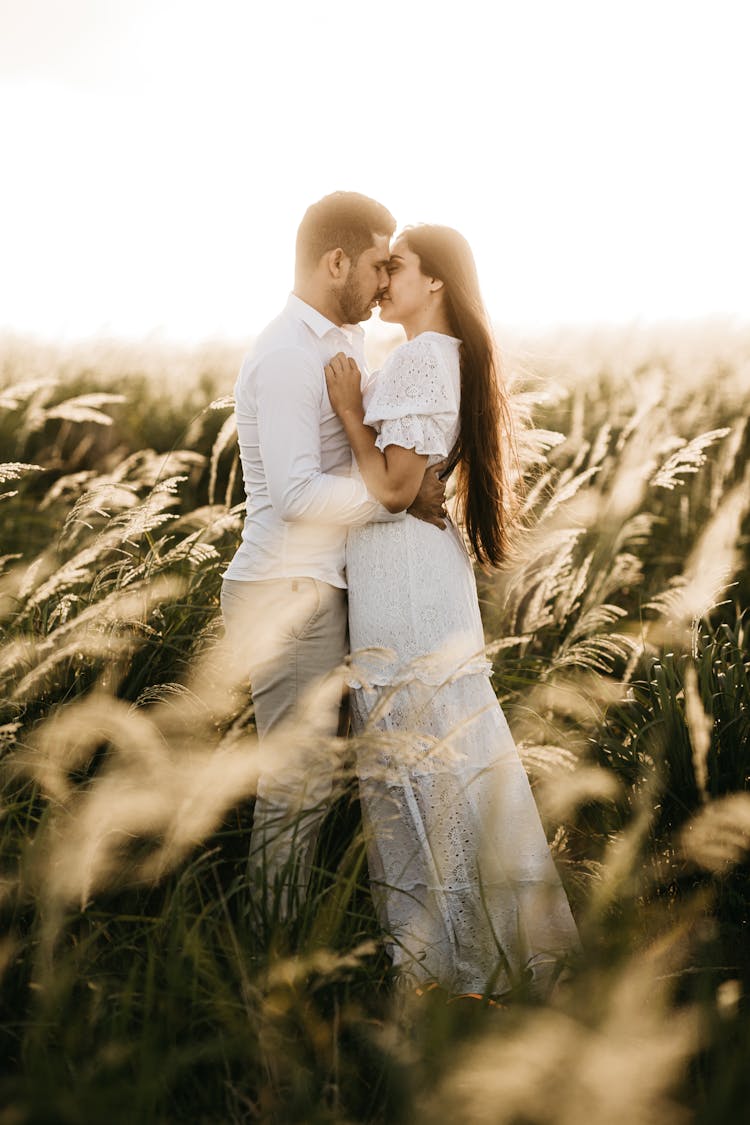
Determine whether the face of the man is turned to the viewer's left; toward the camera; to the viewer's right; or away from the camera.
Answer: to the viewer's right

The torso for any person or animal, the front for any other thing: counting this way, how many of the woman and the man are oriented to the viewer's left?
1

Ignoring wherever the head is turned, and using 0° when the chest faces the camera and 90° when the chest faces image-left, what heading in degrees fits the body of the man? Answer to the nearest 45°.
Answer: approximately 270°

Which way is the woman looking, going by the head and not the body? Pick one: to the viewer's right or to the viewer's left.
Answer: to the viewer's left

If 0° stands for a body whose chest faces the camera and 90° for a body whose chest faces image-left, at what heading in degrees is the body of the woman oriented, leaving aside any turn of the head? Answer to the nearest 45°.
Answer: approximately 90°

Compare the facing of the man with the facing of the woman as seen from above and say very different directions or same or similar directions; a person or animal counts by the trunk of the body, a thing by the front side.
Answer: very different directions
